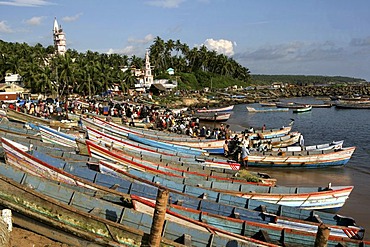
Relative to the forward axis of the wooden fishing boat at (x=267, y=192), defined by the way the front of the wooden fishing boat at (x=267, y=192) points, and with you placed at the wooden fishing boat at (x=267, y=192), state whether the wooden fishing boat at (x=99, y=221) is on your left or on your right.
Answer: on your right

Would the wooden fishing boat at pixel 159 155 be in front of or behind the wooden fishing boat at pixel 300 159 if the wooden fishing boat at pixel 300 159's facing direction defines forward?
behind

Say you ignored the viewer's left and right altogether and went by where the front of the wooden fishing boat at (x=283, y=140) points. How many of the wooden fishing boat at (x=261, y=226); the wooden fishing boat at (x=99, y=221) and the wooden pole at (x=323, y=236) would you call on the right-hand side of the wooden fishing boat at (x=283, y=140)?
3

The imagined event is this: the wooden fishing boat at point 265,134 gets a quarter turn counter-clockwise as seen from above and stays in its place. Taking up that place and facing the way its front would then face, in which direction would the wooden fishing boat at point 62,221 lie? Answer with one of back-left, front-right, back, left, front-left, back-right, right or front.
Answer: back

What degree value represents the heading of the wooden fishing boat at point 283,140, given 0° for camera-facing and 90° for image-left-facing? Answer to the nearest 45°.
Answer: approximately 270°

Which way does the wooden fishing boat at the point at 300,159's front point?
to the viewer's right

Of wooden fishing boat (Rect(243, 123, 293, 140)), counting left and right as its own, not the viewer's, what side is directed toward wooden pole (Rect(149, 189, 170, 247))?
right

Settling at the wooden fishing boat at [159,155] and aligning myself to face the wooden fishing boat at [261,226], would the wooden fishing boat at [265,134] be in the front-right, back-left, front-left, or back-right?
back-left

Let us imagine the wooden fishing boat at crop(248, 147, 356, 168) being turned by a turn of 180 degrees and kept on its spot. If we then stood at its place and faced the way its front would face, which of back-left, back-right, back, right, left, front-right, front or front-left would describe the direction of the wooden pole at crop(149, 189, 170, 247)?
left

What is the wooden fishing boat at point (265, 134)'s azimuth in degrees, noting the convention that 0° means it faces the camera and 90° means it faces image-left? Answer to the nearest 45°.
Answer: approximately 270°

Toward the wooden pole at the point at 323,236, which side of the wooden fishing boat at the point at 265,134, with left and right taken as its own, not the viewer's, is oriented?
right
